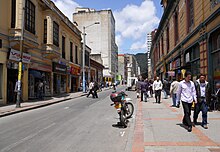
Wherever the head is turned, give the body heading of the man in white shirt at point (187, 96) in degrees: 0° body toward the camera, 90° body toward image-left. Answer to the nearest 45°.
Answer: approximately 0°

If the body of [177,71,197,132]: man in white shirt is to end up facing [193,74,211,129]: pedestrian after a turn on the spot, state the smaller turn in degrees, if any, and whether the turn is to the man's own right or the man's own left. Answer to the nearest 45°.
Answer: approximately 135° to the man's own left

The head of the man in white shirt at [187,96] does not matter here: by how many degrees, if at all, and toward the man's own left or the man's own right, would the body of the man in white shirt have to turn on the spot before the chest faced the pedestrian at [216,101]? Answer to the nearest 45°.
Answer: approximately 180°

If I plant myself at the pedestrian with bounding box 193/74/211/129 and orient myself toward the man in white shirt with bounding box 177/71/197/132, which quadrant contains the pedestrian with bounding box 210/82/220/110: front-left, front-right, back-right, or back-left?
back-right
